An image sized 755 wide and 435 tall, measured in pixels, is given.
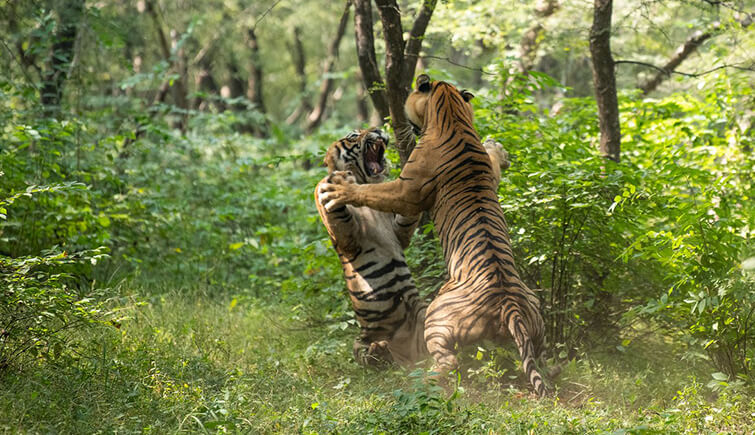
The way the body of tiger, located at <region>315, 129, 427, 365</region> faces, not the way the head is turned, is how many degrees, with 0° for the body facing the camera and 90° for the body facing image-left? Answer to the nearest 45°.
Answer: approximately 315°

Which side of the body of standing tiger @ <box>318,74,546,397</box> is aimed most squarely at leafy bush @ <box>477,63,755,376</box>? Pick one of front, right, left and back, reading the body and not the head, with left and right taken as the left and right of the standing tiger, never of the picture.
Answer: right

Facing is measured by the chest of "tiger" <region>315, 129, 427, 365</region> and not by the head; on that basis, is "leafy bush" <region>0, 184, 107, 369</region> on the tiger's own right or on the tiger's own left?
on the tiger's own right

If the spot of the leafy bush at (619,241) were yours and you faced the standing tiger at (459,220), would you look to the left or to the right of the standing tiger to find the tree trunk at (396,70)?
right

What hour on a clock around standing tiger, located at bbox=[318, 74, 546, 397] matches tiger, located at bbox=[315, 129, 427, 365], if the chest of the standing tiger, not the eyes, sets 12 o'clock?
The tiger is roughly at 12 o'clock from the standing tiger.

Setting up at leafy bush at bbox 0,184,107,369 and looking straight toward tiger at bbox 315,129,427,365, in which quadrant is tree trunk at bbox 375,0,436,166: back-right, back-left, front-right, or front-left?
front-left

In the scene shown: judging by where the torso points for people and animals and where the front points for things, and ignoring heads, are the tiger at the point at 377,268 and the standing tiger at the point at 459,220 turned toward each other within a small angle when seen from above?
yes

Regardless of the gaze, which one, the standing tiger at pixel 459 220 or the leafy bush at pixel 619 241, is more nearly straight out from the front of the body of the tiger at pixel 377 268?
the standing tiger

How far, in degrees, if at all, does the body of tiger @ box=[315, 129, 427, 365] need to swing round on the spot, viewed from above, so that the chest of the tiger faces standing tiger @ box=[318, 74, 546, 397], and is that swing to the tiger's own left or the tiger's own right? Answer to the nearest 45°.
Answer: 0° — it already faces it

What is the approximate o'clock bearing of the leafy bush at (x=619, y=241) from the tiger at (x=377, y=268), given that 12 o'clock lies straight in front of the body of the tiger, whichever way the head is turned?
The leafy bush is roughly at 10 o'clock from the tiger.

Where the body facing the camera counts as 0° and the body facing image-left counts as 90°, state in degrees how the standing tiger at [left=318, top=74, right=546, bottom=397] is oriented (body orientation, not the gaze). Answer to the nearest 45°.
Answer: approximately 135°

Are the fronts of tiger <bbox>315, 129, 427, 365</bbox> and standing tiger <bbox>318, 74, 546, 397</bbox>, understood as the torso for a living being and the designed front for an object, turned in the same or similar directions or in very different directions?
very different directions

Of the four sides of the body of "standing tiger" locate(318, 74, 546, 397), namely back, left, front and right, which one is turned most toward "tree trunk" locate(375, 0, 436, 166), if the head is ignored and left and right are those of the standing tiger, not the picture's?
front
